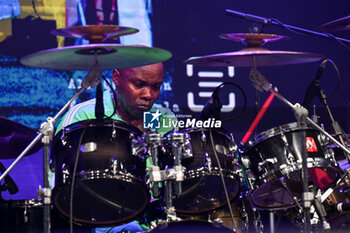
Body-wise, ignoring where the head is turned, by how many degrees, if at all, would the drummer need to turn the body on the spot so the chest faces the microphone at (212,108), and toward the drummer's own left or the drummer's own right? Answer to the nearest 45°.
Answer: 0° — they already face it

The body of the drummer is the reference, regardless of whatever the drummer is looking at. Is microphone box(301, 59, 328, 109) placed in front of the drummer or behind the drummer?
in front

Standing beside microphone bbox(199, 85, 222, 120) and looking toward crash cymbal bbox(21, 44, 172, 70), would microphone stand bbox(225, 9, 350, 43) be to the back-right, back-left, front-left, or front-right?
back-right

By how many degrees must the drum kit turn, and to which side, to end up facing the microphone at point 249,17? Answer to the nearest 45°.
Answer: approximately 135° to its left

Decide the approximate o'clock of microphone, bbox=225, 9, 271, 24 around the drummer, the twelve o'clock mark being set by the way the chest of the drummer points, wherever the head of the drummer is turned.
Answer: The microphone is roughly at 11 o'clock from the drummer.

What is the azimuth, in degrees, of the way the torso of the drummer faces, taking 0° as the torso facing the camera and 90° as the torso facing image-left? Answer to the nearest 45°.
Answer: approximately 315°

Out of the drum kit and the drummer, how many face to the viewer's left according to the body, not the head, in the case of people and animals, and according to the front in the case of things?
0

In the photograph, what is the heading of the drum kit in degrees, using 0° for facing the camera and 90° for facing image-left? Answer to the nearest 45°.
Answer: approximately 0°

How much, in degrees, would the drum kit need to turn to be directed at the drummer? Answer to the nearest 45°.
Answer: approximately 180°

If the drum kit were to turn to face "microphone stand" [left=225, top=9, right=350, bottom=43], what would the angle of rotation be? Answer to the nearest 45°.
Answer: approximately 135° to its left
